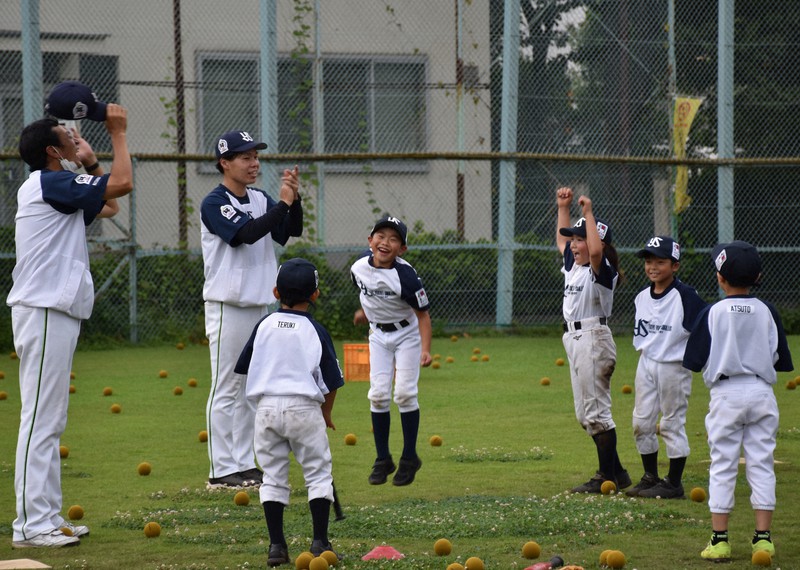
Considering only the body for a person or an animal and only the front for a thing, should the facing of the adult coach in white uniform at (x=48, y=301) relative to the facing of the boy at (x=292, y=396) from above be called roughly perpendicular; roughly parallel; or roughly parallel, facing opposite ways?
roughly perpendicular

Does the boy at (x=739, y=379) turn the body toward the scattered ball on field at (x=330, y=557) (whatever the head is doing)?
no

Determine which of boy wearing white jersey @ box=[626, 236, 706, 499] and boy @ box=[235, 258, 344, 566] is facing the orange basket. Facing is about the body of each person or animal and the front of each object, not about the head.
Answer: the boy

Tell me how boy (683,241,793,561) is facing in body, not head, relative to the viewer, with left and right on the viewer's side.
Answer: facing away from the viewer

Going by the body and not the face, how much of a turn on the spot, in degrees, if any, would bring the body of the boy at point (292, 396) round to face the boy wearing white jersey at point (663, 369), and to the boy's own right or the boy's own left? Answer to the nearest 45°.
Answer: approximately 45° to the boy's own right

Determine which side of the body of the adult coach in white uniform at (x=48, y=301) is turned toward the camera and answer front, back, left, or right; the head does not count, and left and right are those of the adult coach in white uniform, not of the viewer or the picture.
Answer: right

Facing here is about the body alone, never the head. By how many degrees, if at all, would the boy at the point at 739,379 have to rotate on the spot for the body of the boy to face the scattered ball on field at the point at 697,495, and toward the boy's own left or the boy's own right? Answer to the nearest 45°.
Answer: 0° — they already face it

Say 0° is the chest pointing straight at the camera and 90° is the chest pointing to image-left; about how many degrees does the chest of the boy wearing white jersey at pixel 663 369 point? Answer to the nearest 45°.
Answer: approximately 45°

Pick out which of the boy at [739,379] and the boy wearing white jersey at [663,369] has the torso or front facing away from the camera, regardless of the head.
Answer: the boy

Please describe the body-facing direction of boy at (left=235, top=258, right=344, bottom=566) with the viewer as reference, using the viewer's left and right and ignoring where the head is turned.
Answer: facing away from the viewer

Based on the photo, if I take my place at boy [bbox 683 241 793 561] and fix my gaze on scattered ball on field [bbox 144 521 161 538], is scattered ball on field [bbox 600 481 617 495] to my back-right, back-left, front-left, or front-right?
front-right

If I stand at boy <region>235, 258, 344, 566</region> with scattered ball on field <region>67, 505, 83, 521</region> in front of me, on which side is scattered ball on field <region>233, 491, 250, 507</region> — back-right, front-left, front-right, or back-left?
front-right

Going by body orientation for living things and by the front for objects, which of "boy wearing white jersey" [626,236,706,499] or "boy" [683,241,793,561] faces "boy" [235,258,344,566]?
the boy wearing white jersey

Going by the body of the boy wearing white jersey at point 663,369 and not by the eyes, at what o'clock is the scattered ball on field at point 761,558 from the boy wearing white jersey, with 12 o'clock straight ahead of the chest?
The scattered ball on field is roughly at 10 o'clock from the boy wearing white jersey.
